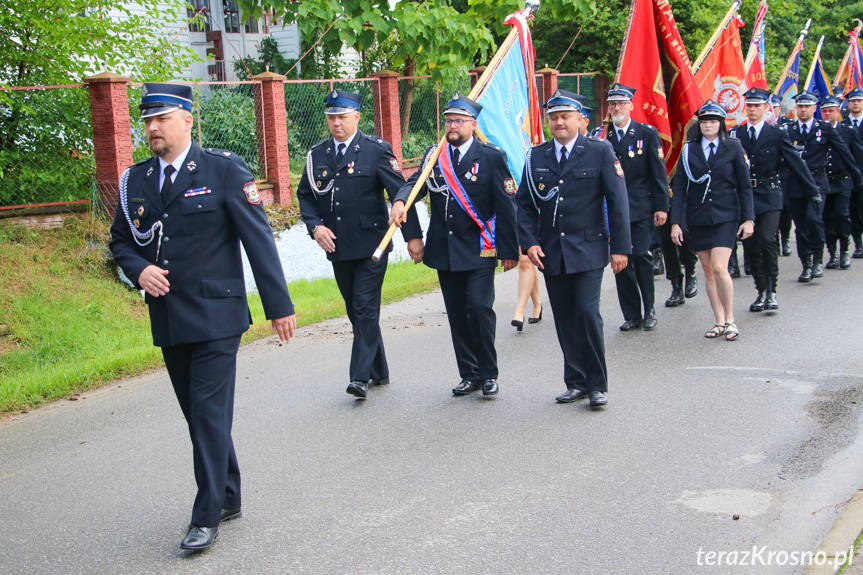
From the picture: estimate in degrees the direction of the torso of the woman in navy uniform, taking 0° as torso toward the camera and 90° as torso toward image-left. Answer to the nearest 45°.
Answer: approximately 0°

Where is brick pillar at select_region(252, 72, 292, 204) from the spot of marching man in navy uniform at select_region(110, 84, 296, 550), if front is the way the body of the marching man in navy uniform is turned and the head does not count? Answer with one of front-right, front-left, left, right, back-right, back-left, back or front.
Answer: back-right

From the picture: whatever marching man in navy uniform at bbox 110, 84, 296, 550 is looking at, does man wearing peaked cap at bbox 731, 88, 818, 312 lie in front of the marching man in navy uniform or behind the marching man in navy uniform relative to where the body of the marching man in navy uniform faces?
behind

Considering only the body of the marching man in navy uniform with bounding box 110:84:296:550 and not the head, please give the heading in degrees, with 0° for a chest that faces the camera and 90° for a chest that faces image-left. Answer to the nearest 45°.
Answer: approximately 45°

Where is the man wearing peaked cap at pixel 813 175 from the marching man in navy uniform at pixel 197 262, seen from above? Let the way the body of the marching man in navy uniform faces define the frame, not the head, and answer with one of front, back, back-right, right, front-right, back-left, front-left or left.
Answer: back

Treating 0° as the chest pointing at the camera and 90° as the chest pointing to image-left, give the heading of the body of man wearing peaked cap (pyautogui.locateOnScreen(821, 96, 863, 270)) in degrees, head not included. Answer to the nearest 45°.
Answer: approximately 45°

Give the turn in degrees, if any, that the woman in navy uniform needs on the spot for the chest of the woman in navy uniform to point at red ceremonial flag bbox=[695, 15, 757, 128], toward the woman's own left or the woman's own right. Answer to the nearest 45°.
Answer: approximately 180°
